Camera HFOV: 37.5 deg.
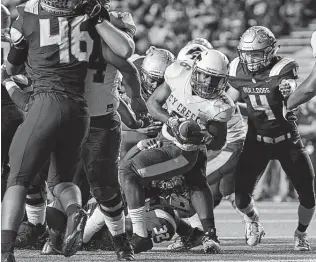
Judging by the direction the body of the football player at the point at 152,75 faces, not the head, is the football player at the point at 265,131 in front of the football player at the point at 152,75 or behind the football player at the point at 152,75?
in front

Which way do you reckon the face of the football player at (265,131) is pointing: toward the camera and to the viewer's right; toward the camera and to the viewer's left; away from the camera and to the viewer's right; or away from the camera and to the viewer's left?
toward the camera and to the viewer's left

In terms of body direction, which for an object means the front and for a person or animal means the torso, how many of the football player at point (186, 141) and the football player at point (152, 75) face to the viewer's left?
0

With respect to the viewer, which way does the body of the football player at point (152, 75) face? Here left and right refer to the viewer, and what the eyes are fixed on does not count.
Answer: facing the viewer and to the right of the viewer

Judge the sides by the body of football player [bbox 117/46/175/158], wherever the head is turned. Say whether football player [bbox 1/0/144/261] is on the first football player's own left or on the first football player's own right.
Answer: on the first football player's own right

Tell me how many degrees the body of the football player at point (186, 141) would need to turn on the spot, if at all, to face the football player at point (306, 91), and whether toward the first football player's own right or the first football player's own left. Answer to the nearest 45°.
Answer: approximately 45° to the first football player's own left

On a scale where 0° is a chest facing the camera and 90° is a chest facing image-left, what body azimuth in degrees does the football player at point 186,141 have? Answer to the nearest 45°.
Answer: approximately 0°
